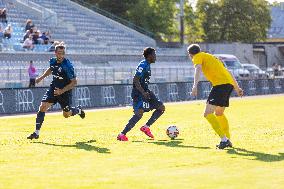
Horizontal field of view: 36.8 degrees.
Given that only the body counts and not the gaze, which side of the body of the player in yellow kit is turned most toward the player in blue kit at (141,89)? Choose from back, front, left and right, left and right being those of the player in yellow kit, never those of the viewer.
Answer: front

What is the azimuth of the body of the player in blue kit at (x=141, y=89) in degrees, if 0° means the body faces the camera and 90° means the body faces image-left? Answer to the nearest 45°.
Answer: approximately 270°

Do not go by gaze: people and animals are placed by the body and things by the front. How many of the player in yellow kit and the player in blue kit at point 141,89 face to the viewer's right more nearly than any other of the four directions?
1
